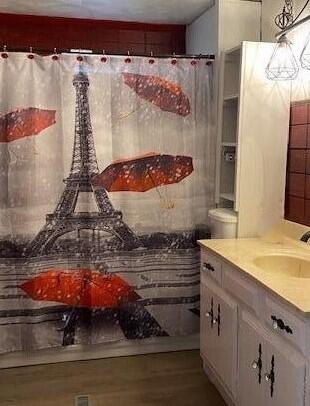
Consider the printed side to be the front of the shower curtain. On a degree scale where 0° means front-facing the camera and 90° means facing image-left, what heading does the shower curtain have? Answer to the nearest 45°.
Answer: approximately 0°

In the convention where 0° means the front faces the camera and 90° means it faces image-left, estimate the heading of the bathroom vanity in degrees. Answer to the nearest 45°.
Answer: approximately 45°

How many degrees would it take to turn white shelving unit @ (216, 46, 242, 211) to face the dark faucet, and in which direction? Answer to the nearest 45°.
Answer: approximately 90° to its left

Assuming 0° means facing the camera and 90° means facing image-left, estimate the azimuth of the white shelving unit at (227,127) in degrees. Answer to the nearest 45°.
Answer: approximately 45°

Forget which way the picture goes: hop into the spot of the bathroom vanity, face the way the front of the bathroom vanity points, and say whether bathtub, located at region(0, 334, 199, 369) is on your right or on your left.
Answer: on your right
